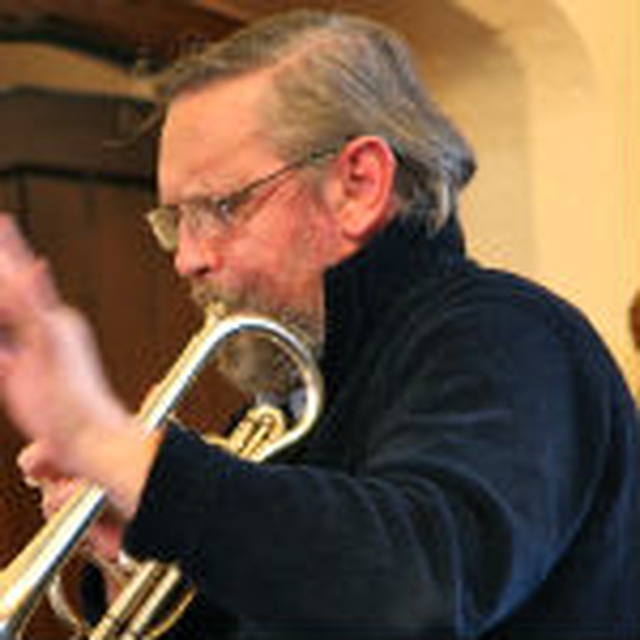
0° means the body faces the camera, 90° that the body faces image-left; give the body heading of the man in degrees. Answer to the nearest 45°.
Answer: approximately 90°

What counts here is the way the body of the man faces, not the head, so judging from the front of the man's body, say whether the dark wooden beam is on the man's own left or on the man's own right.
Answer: on the man's own right

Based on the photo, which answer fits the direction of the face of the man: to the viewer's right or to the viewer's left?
to the viewer's left
